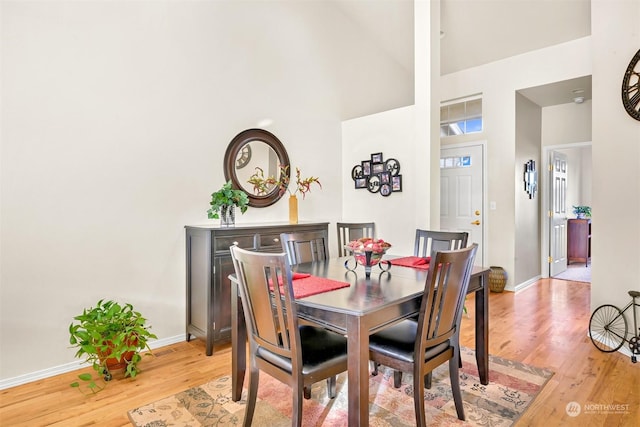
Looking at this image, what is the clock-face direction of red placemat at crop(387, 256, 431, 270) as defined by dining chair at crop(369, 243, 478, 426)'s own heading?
The red placemat is roughly at 1 o'clock from the dining chair.

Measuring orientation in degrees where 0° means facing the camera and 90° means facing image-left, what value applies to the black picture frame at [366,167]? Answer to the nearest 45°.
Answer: approximately 45°

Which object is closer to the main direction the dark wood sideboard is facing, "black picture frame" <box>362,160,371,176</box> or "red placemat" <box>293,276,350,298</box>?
the red placemat

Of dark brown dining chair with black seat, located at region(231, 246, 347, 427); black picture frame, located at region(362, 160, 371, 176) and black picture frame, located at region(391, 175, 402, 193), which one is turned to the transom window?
the dark brown dining chair with black seat

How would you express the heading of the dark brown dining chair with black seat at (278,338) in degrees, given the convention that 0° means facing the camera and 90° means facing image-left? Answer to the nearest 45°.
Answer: approximately 225°

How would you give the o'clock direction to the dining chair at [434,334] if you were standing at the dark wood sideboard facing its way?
The dining chair is roughly at 12 o'clock from the dark wood sideboard.

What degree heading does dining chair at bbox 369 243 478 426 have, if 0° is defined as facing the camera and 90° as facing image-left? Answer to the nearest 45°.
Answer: approximately 135°

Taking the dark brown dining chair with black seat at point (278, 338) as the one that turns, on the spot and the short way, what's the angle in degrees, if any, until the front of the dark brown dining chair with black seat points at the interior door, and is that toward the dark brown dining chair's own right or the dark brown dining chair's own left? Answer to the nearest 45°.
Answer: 0° — it already faces it
